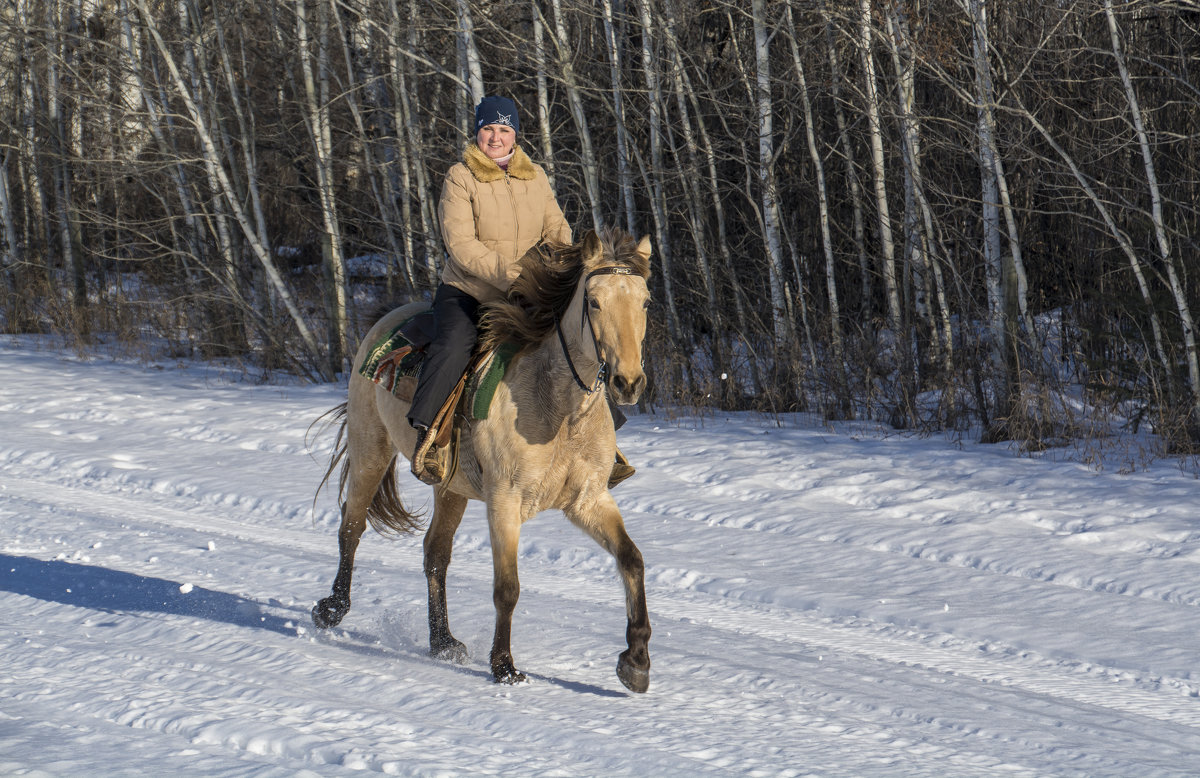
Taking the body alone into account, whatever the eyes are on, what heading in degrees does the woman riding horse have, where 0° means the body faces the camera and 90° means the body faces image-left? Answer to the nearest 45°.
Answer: approximately 315°

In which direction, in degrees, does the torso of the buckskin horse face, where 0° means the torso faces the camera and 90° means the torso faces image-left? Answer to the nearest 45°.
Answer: approximately 315°
